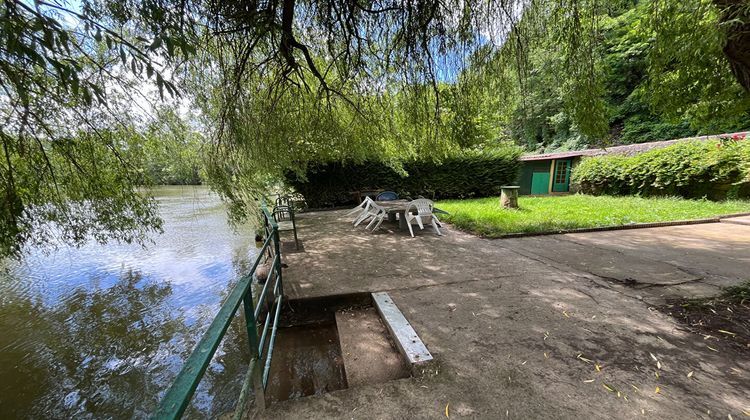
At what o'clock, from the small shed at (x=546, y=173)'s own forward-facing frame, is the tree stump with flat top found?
The tree stump with flat top is roughly at 12 o'clock from the small shed.

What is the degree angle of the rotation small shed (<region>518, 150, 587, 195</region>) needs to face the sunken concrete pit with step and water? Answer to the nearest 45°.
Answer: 0° — it already faces it

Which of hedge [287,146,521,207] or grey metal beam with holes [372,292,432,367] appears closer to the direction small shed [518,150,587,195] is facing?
the grey metal beam with holes

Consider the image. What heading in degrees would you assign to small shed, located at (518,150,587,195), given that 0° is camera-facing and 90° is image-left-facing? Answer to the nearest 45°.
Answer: approximately 0°

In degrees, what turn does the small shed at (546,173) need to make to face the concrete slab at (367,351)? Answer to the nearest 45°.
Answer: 0° — it already faces it

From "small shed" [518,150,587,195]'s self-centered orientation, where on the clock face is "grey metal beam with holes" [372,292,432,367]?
The grey metal beam with holes is roughly at 12 o'clock from the small shed.

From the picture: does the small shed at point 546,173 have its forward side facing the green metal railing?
yes
